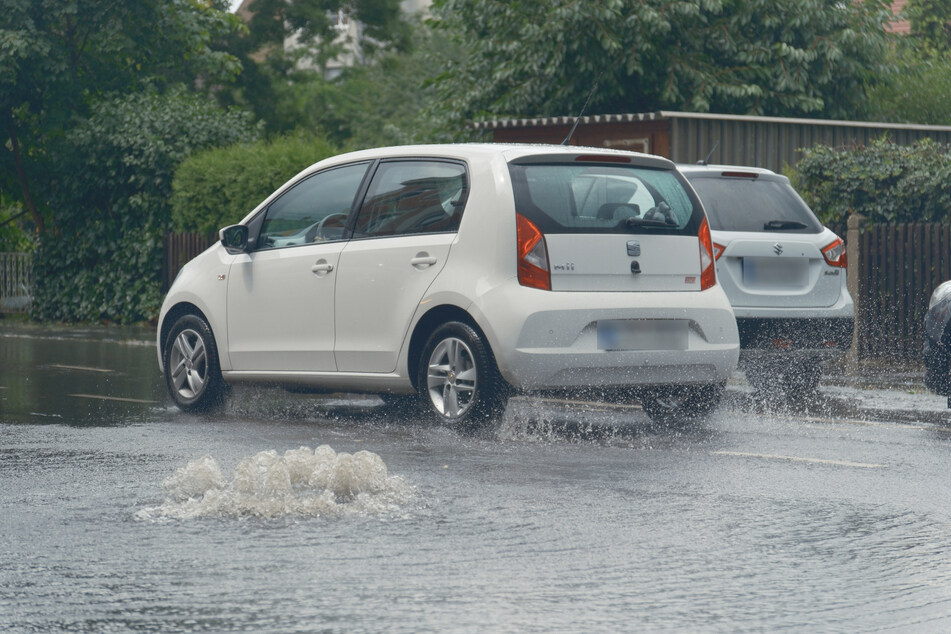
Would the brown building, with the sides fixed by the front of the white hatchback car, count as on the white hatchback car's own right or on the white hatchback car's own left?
on the white hatchback car's own right

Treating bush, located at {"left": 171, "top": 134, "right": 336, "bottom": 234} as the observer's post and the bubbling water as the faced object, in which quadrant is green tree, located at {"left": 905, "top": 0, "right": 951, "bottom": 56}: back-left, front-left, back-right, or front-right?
back-left

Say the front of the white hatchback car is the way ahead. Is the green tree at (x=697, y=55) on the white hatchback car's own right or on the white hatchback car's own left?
on the white hatchback car's own right

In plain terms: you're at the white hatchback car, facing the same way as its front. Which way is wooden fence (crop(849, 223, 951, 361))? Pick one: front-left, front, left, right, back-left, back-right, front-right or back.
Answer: right

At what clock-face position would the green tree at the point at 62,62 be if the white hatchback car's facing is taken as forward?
The green tree is roughly at 1 o'clock from the white hatchback car.

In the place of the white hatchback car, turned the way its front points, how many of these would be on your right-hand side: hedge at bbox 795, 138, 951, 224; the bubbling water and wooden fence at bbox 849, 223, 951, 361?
2

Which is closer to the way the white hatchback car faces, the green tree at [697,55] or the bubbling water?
the green tree

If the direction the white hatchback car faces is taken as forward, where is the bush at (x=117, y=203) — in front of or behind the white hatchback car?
in front

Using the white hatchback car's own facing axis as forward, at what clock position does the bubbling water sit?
The bubbling water is roughly at 8 o'clock from the white hatchback car.

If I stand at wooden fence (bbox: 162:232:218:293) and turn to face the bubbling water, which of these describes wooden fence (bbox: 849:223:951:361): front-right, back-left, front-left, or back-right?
front-left

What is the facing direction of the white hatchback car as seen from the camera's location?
facing away from the viewer and to the left of the viewer

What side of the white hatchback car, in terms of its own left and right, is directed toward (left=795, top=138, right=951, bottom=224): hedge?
right

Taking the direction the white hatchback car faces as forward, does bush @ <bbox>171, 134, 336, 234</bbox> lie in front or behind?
in front

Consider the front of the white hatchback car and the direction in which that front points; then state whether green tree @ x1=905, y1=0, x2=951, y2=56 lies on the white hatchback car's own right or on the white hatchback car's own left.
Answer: on the white hatchback car's own right
